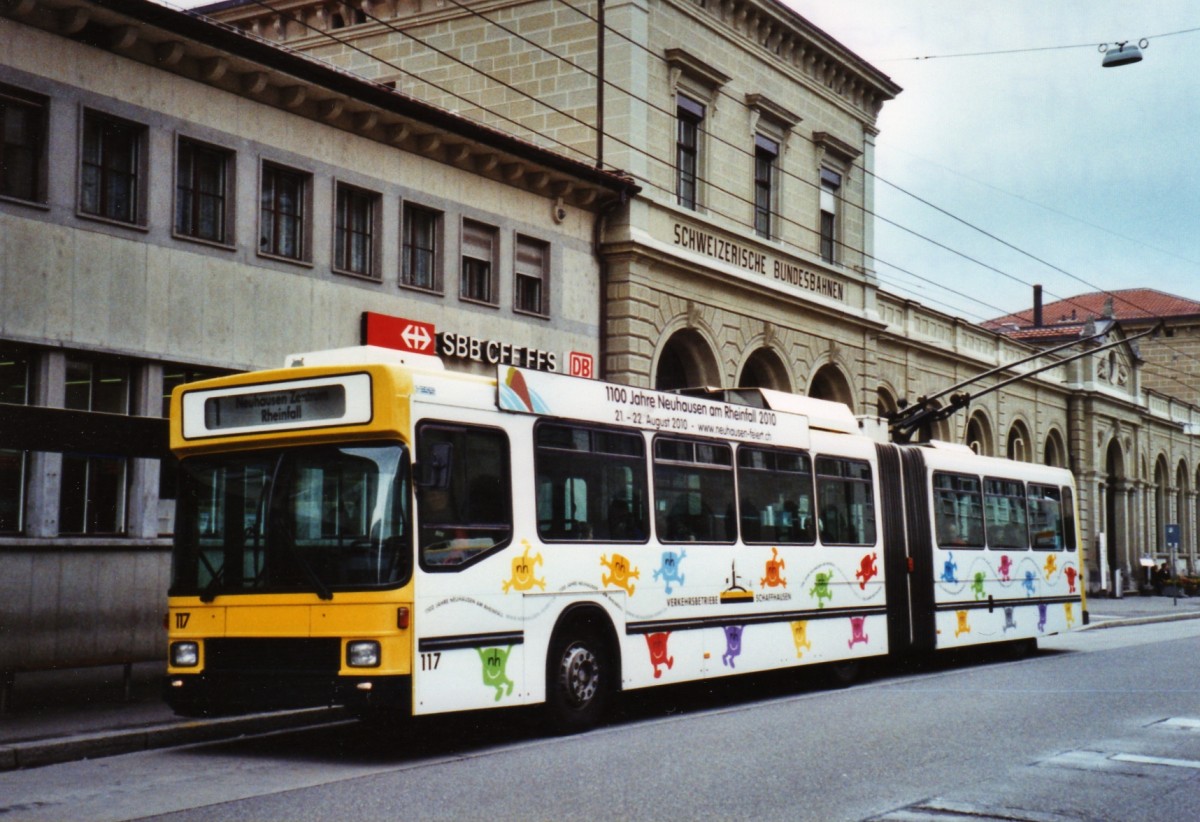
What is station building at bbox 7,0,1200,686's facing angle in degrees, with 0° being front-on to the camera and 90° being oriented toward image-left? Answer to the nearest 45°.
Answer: approximately 315°

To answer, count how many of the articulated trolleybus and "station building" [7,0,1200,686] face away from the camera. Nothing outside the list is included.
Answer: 0

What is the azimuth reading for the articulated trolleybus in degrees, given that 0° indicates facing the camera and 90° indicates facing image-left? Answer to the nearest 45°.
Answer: approximately 45°

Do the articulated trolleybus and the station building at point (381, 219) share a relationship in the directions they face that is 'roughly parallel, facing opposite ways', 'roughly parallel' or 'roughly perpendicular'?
roughly perpendicular

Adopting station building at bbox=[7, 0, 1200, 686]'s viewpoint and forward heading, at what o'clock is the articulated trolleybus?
The articulated trolleybus is roughly at 1 o'clock from the station building.
